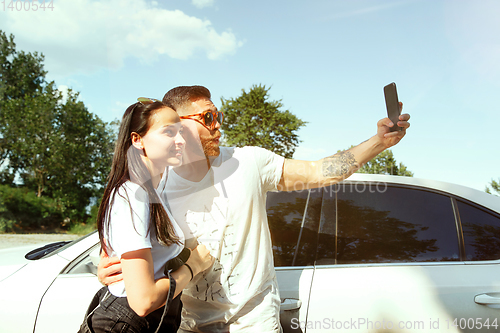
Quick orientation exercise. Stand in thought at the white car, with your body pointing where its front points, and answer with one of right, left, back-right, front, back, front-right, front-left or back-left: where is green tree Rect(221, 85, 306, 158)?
right

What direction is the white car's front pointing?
to the viewer's left

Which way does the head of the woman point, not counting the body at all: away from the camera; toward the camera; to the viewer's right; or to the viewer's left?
to the viewer's right

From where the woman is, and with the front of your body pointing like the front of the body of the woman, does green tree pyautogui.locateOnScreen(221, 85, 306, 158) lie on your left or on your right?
on your left

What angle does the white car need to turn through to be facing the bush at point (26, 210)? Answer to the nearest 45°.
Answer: approximately 45° to its right

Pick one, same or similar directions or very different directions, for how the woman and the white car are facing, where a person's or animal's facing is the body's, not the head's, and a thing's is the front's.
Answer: very different directions

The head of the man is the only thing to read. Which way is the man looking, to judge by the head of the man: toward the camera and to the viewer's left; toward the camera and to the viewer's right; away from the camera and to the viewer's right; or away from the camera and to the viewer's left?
toward the camera and to the viewer's right
